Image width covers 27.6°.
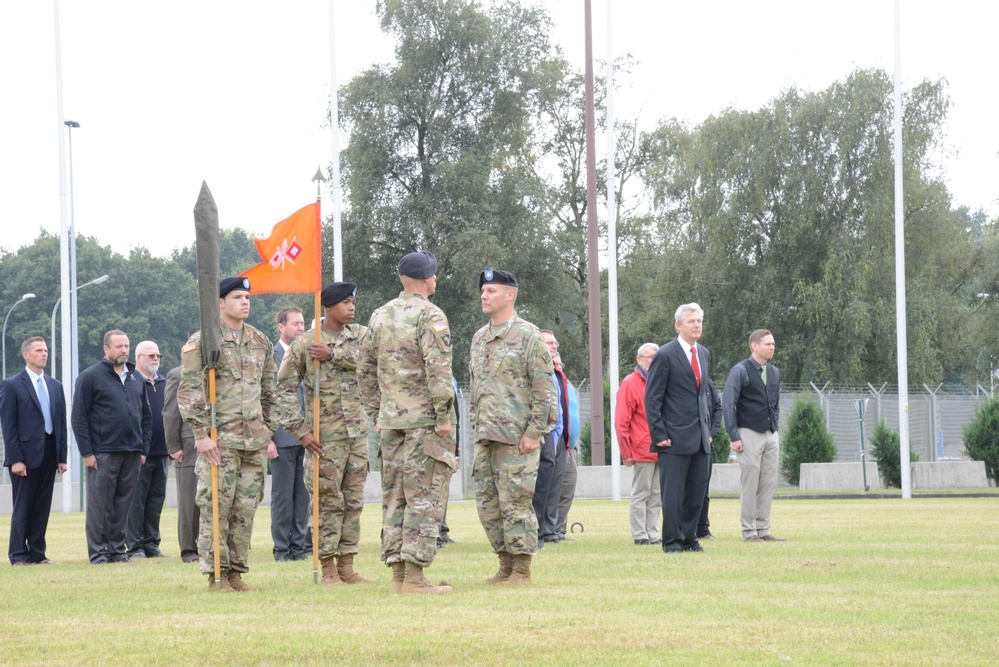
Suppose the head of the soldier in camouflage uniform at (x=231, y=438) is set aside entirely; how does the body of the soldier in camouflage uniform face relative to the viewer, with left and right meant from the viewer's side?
facing the viewer and to the right of the viewer

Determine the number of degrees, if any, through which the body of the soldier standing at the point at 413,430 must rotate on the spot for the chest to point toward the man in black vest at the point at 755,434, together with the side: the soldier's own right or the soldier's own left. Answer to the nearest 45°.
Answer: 0° — they already face them

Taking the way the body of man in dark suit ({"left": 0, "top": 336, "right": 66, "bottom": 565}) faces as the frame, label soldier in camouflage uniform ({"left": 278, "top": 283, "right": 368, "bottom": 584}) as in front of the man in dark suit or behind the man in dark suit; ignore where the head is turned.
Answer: in front

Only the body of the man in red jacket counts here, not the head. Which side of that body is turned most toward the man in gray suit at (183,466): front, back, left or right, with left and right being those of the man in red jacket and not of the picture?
right

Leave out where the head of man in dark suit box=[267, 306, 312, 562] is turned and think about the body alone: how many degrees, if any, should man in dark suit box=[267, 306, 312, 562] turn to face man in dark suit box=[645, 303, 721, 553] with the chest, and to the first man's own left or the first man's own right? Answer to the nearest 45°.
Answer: approximately 45° to the first man's own left

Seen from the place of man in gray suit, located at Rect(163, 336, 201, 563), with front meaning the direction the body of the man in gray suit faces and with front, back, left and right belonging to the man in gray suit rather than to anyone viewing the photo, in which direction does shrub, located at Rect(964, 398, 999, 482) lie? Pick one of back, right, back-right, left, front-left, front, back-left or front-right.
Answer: left

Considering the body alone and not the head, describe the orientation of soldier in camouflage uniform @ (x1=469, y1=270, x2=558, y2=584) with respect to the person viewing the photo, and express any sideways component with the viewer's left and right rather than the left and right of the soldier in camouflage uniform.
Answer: facing the viewer and to the left of the viewer

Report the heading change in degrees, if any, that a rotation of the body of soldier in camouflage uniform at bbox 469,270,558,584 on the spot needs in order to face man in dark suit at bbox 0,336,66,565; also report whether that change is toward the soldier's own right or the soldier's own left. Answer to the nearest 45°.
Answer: approximately 90° to the soldier's own right

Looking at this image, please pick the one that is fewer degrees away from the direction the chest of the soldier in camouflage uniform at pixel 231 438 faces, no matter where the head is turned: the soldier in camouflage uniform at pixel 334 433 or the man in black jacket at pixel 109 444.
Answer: the soldier in camouflage uniform

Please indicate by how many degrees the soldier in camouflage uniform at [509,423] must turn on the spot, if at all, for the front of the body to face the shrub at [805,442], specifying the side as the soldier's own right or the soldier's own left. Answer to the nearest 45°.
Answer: approximately 135° to the soldier's own right

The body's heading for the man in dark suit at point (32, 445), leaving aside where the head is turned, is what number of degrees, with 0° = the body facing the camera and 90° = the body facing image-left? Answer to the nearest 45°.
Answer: approximately 315°

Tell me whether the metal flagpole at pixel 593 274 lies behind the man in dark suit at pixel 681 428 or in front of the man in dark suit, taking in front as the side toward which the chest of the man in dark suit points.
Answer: behind
